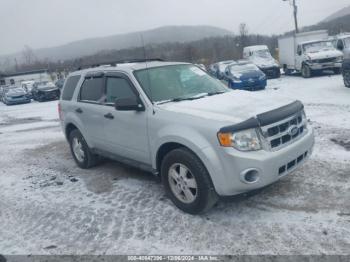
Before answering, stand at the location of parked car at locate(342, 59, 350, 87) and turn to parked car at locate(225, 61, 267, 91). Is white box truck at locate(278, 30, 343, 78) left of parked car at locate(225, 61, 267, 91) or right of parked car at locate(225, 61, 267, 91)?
right

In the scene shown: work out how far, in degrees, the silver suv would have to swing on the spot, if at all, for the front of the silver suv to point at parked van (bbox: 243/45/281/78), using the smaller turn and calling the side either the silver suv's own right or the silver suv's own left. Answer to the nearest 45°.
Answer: approximately 135° to the silver suv's own left

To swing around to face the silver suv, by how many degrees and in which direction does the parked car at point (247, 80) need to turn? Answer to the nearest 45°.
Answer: approximately 45° to its right

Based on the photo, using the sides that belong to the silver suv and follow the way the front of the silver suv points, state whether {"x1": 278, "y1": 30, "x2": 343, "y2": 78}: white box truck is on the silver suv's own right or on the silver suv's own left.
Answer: on the silver suv's own left

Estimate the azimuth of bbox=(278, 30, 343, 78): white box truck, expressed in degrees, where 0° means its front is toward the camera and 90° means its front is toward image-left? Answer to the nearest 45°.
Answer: approximately 315°

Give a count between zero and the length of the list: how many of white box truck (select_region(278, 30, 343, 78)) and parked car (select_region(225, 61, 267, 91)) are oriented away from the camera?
0

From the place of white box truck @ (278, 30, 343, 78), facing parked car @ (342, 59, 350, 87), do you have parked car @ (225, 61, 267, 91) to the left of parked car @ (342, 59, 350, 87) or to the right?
right

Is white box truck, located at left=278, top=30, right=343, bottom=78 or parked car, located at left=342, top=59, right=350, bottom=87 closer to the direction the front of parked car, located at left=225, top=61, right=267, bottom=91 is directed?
the parked car

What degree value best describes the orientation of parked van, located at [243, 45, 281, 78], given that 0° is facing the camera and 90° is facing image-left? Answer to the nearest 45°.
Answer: approximately 315°

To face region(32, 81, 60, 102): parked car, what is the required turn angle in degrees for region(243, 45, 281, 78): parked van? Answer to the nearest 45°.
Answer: approximately 135° to its right

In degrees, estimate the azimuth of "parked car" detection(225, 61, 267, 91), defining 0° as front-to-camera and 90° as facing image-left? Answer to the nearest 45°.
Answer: approximately 315°

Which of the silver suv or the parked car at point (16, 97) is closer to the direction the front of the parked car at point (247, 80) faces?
the silver suv

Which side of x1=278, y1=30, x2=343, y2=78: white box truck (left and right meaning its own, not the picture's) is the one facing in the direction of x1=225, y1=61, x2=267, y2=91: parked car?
right
